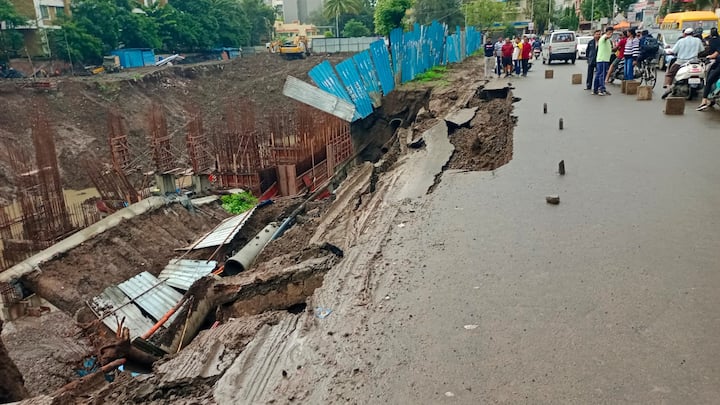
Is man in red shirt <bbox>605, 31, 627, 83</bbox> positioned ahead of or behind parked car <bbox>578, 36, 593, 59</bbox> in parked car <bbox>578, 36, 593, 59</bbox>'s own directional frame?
ahead

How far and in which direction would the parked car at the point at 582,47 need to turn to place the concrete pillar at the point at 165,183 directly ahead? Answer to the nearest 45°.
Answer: approximately 45° to its right

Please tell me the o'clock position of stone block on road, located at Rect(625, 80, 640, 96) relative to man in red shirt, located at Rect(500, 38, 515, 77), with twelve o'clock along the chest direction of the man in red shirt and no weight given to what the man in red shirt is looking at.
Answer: The stone block on road is roughly at 11 o'clock from the man in red shirt.

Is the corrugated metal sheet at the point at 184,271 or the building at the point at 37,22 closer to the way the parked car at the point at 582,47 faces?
the corrugated metal sheet

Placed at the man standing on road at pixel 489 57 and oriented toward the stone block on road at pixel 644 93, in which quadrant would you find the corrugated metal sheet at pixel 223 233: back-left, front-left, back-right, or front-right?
front-right

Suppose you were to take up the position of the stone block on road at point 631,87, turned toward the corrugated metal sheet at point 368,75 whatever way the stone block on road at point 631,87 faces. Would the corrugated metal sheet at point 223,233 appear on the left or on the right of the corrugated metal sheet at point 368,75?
left

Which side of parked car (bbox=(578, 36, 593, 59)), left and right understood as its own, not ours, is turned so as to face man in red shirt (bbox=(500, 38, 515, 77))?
front

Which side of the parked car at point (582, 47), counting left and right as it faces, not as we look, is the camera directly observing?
front

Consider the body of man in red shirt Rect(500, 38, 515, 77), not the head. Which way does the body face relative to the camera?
toward the camera

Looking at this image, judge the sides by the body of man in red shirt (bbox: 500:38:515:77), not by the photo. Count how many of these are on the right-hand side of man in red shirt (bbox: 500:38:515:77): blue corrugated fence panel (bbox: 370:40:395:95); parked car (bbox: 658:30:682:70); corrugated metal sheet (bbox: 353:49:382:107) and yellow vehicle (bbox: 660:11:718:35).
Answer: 2

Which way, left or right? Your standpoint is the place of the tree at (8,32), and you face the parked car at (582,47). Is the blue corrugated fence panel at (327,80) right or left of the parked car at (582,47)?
right

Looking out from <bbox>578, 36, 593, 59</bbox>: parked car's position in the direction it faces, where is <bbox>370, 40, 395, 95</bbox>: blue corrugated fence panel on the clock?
The blue corrugated fence panel is roughly at 1 o'clock from the parked car.

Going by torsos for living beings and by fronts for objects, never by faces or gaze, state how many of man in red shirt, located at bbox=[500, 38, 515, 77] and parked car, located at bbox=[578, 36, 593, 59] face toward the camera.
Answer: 2

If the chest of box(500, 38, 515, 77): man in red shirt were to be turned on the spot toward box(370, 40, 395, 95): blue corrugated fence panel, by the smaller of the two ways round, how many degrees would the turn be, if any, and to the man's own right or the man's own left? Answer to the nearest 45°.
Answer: approximately 90° to the man's own right
